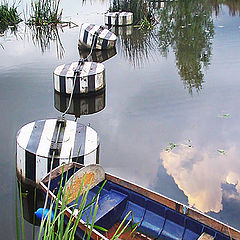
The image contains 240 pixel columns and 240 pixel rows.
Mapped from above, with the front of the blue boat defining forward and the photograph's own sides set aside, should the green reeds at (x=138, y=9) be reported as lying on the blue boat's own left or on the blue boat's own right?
on the blue boat's own right

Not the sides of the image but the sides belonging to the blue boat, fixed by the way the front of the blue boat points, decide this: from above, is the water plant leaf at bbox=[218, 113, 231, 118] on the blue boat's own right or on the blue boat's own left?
on the blue boat's own right

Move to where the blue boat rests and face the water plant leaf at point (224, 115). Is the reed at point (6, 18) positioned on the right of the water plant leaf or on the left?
left

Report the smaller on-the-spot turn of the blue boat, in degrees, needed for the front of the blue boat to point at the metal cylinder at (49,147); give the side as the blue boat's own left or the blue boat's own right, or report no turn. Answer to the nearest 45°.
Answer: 0° — it already faces it

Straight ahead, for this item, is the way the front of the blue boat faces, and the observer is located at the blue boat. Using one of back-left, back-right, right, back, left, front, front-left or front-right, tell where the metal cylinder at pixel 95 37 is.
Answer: front-right

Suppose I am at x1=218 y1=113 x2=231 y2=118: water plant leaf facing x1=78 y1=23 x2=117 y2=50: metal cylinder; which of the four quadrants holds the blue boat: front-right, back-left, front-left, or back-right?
back-left

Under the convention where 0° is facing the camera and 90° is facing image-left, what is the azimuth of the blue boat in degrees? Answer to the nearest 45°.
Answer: approximately 135°
